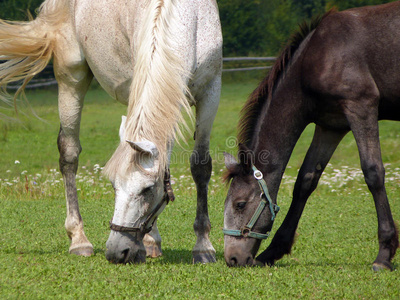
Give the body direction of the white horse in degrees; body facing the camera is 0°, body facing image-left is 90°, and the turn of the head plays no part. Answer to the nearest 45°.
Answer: approximately 315°
